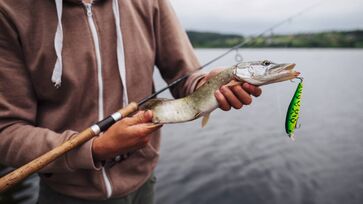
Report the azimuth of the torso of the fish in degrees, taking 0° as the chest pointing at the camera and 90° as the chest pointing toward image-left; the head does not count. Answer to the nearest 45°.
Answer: approximately 270°
